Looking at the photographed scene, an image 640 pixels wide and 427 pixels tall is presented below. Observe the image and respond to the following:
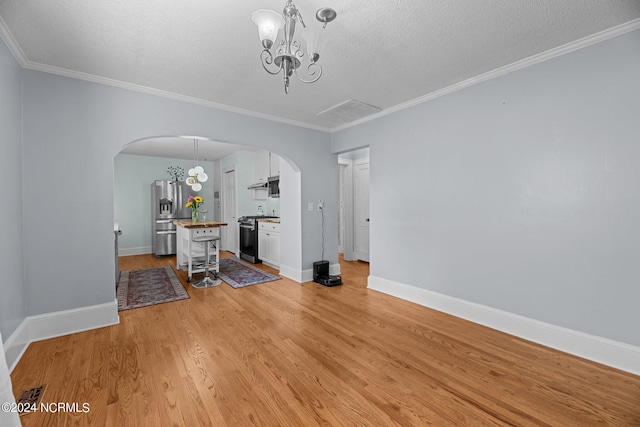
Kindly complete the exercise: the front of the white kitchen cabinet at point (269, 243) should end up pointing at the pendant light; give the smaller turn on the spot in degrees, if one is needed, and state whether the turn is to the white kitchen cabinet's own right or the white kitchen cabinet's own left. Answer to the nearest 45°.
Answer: approximately 45° to the white kitchen cabinet's own right

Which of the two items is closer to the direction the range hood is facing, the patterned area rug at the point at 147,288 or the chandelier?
the patterned area rug

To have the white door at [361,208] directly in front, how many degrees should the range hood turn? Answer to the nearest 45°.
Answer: approximately 135° to its left

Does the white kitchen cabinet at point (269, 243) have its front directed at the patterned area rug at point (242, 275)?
yes

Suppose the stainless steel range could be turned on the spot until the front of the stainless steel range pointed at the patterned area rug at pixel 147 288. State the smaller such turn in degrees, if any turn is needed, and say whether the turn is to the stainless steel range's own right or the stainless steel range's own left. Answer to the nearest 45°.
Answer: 0° — it already faces it

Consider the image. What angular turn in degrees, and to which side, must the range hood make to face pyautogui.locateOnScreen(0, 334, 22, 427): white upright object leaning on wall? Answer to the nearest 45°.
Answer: approximately 45° to its left
